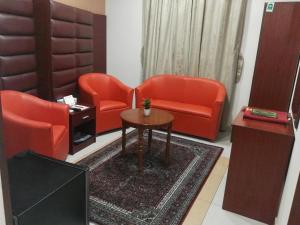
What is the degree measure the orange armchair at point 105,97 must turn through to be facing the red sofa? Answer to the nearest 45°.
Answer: approximately 45° to its left

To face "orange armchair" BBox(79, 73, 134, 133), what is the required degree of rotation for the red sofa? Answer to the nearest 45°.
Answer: approximately 45° to its right

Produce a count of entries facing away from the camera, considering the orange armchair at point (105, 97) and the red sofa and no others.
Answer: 0

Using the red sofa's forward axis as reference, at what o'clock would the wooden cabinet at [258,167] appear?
The wooden cabinet is roughly at 10 o'clock from the red sofa.

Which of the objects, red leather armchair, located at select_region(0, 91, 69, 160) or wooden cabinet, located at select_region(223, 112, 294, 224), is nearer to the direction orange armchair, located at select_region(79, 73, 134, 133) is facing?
the wooden cabinet

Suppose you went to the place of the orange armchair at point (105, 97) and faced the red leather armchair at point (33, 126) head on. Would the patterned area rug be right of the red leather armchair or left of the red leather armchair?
left

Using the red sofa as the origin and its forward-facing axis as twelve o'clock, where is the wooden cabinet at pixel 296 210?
The wooden cabinet is roughly at 10 o'clock from the red sofa.

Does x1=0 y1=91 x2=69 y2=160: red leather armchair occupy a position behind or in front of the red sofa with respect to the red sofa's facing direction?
in front

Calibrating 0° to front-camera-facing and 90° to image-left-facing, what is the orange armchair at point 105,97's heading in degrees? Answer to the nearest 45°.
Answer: approximately 315°

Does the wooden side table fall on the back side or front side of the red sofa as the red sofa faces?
on the front side
